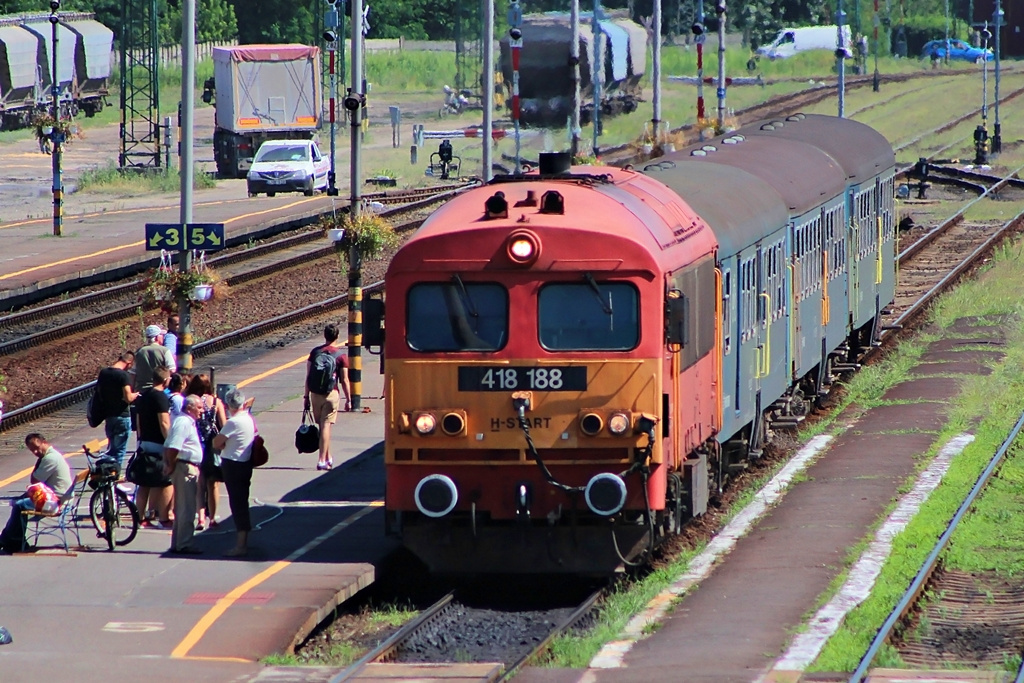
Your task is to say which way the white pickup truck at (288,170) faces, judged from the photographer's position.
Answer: facing the viewer and to the left of the viewer

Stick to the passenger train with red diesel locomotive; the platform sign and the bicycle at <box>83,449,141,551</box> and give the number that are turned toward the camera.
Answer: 3

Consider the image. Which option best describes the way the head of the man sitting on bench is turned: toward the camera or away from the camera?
toward the camera

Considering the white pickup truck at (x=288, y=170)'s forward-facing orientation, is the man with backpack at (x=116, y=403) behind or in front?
in front

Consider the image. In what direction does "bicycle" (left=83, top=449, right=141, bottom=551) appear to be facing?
toward the camera

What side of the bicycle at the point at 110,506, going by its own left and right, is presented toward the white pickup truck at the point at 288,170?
back

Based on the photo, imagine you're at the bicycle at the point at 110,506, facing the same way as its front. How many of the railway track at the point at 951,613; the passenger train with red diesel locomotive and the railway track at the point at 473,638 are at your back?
0

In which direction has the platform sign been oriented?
toward the camera
